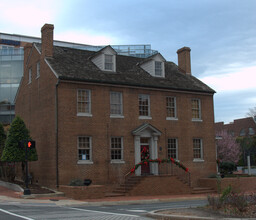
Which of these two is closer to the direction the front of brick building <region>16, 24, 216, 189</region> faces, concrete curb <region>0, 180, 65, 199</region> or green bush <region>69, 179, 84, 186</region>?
the green bush

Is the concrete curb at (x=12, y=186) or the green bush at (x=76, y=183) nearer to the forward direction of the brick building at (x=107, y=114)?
the green bush

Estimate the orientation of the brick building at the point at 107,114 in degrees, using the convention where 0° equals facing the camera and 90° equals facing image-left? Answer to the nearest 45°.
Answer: approximately 315°

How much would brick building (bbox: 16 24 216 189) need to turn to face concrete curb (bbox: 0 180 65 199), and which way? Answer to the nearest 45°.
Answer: approximately 90° to its right

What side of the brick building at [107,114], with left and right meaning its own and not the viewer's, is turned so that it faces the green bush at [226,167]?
left
